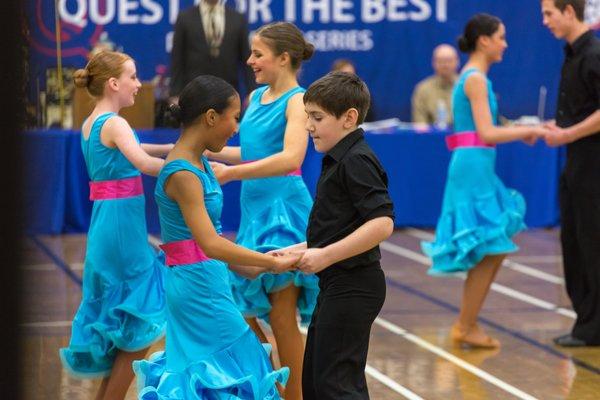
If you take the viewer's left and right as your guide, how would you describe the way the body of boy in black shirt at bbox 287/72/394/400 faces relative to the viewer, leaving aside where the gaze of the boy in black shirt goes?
facing to the left of the viewer

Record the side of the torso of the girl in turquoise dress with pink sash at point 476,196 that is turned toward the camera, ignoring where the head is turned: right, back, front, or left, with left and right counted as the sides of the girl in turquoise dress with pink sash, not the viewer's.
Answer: right

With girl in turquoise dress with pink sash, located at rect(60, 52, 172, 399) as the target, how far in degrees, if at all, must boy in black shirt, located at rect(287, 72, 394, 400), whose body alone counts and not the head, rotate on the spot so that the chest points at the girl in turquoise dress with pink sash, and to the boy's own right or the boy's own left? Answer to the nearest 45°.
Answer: approximately 45° to the boy's own right

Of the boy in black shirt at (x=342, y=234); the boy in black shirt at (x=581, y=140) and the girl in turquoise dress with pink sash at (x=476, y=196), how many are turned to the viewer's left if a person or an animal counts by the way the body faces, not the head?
2

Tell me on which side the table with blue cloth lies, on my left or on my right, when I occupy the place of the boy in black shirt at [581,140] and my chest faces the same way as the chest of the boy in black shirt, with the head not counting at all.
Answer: on my right

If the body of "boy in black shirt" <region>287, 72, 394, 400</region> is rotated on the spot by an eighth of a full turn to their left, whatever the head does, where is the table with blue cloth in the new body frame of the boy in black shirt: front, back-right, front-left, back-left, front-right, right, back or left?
back-right

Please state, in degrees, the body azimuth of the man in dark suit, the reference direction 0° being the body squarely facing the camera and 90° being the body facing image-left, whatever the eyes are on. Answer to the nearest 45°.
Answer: approximately 0°

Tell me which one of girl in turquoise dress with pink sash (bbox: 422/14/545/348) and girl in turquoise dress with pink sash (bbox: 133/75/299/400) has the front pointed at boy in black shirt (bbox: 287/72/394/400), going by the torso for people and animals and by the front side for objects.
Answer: girl in turquoise dress with pink sash (bbox: 133/75/299/400)

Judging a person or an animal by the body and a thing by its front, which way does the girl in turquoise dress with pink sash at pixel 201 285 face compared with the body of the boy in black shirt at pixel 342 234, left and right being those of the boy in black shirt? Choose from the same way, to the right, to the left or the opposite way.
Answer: the opposite way

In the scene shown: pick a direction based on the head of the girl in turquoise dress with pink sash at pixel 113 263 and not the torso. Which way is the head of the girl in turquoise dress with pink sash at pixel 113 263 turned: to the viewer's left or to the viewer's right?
to the viewer's right

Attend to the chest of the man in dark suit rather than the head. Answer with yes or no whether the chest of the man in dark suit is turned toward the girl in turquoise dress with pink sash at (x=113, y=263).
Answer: yes

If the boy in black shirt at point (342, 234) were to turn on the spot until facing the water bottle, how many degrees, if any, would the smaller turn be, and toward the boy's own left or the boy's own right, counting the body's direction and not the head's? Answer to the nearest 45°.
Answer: approximately 90° to the boy's own right

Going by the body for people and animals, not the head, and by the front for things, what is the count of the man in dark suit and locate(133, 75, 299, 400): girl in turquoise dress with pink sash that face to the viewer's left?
0

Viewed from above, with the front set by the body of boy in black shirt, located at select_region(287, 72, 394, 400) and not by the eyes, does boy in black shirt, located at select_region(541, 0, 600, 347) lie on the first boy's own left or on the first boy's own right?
on the first boy's own right

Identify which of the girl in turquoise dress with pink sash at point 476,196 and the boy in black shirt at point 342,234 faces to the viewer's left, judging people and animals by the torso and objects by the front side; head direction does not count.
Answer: the boy in black shirt

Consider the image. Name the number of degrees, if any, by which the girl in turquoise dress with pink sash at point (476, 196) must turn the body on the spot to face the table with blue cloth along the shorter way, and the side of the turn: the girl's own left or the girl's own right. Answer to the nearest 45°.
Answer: approximately 90° to the girl's own left

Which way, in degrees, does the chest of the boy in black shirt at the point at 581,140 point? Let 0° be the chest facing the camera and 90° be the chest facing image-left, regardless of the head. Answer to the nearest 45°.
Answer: approximately 90°
